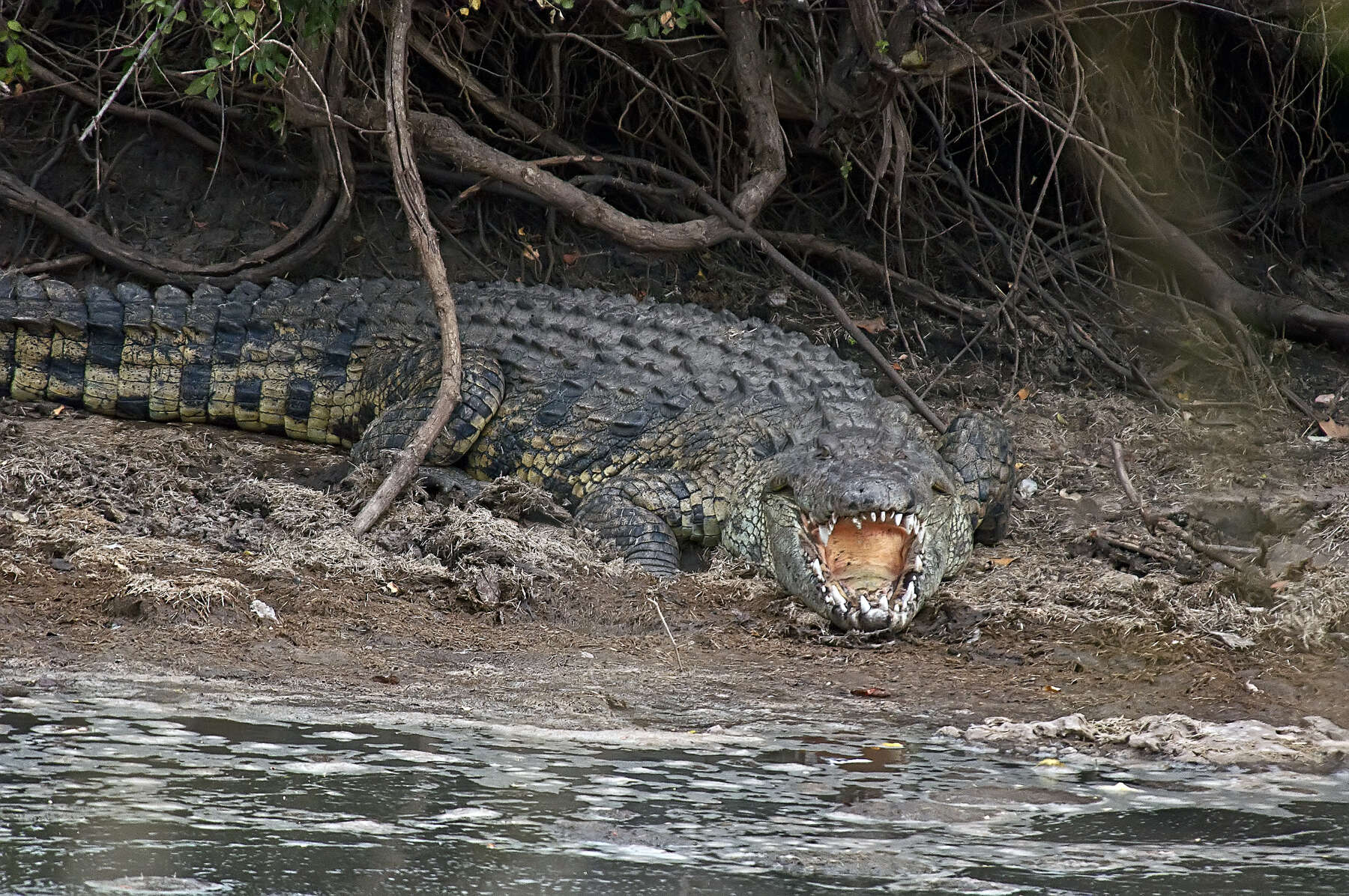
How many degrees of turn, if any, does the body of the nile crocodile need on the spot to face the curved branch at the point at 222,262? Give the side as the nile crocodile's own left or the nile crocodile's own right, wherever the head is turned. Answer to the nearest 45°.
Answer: approximately 180°

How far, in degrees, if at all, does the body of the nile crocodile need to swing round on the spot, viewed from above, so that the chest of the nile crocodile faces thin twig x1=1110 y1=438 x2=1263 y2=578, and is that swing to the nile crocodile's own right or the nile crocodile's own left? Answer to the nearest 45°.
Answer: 0° — it already faces it

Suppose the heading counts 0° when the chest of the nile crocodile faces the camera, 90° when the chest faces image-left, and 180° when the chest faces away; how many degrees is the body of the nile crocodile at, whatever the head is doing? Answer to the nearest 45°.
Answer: approximately 315°

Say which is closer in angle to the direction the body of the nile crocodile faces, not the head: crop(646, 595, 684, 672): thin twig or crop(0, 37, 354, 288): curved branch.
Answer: the thin twig

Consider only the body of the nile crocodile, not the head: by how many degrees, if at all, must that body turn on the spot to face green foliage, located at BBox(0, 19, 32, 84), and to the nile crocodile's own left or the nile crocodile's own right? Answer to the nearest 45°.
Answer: approximately 135° to the nile crocodile's own right
